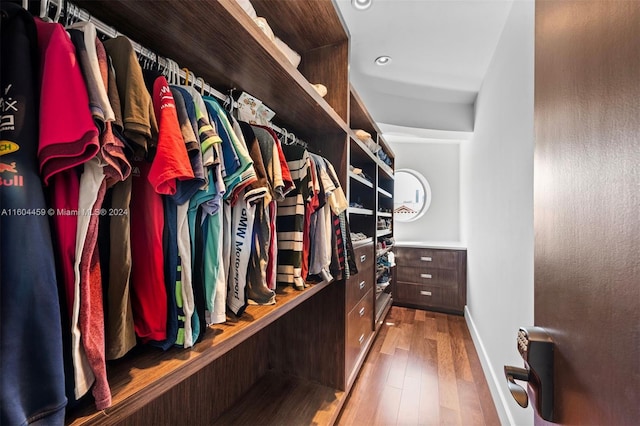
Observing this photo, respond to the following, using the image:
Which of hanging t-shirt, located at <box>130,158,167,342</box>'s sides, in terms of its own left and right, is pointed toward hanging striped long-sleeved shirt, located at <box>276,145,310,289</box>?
back

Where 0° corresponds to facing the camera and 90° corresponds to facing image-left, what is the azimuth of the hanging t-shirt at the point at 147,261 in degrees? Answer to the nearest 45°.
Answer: approximately 45°

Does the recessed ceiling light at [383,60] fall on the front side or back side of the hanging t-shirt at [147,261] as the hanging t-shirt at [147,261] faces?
on the back side

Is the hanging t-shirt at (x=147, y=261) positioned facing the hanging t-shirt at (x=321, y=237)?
no

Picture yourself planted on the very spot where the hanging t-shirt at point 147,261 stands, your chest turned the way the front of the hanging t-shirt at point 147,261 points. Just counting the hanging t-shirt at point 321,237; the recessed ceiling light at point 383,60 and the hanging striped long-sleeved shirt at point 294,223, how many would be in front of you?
0

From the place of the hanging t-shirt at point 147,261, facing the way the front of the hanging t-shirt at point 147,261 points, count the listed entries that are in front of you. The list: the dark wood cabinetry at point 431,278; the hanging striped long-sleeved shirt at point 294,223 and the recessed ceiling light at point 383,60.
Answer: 0
